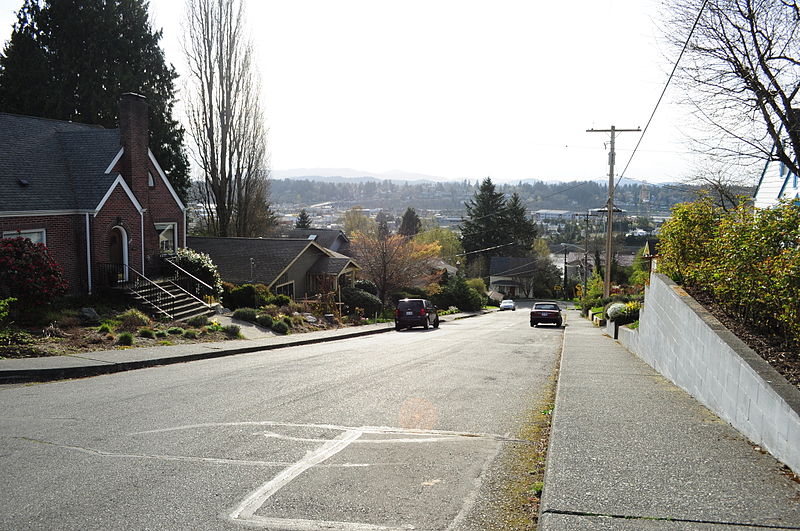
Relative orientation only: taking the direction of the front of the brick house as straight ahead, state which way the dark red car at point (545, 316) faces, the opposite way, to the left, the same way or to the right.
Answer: to the left

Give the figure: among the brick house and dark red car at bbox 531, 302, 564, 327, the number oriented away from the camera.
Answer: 1

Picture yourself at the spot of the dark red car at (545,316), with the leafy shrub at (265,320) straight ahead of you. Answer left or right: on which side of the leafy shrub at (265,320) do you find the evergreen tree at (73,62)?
right

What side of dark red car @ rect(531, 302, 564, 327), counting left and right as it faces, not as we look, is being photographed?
back

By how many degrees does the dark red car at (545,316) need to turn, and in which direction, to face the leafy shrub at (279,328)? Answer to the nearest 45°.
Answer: approximately 135° to its left

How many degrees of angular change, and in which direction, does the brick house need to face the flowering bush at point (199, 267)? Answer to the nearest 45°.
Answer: approximately 90° to its left

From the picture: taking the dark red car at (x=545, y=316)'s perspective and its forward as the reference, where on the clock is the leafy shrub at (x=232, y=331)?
The leafy shrub is roughly at 7 o'clock from the dark red car.

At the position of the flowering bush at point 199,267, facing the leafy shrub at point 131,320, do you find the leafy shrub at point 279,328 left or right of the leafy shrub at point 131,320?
left

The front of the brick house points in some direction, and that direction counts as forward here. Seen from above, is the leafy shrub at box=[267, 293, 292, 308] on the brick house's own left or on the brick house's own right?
on the brick house's own left

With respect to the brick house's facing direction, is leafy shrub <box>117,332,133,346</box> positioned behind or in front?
in front

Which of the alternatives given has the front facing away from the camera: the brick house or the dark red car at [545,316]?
the dark red car

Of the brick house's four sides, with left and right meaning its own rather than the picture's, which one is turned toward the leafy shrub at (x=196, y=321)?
front

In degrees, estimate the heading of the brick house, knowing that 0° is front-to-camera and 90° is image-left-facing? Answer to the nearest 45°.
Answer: approximately 315°
